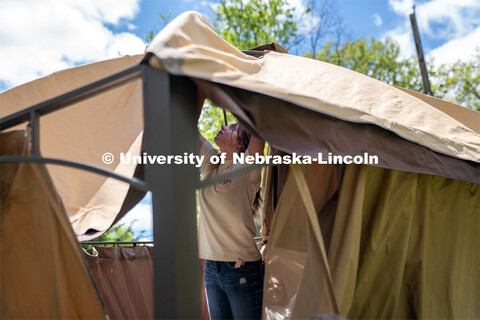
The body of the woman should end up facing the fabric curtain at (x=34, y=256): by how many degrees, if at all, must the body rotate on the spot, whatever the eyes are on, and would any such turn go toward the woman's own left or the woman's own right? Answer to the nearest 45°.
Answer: approximately 45° to the woman's own right

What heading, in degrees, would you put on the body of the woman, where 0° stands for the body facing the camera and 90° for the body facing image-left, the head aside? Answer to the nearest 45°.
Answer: approximately 45°

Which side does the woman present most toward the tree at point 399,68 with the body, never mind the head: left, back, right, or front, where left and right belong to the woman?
back

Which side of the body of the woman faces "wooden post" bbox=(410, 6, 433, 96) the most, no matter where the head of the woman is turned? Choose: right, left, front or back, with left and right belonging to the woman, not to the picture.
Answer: back

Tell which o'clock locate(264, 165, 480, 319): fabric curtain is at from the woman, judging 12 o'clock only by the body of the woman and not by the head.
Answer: The fabric curtain is roughly at 8 o'clock from the woman.
